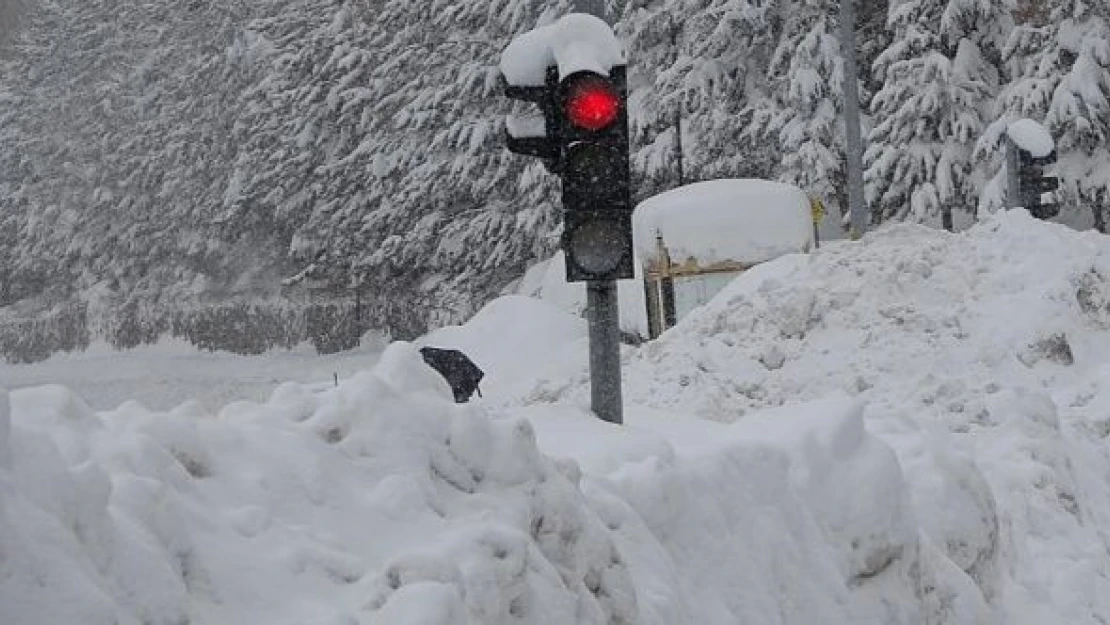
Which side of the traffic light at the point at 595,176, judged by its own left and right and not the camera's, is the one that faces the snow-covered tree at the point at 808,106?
back

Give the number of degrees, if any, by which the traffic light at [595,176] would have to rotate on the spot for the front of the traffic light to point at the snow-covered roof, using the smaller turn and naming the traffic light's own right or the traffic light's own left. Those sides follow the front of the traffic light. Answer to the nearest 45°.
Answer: approximately 180°

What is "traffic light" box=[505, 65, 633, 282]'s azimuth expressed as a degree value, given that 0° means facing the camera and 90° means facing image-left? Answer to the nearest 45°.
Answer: approximately 0°
